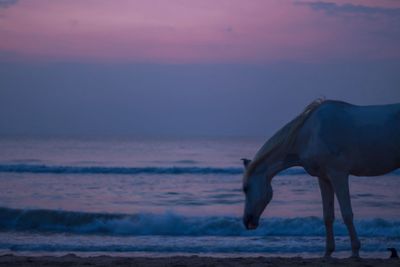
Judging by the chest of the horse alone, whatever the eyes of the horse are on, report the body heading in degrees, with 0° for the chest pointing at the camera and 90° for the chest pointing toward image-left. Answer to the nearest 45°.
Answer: approximately 90°
